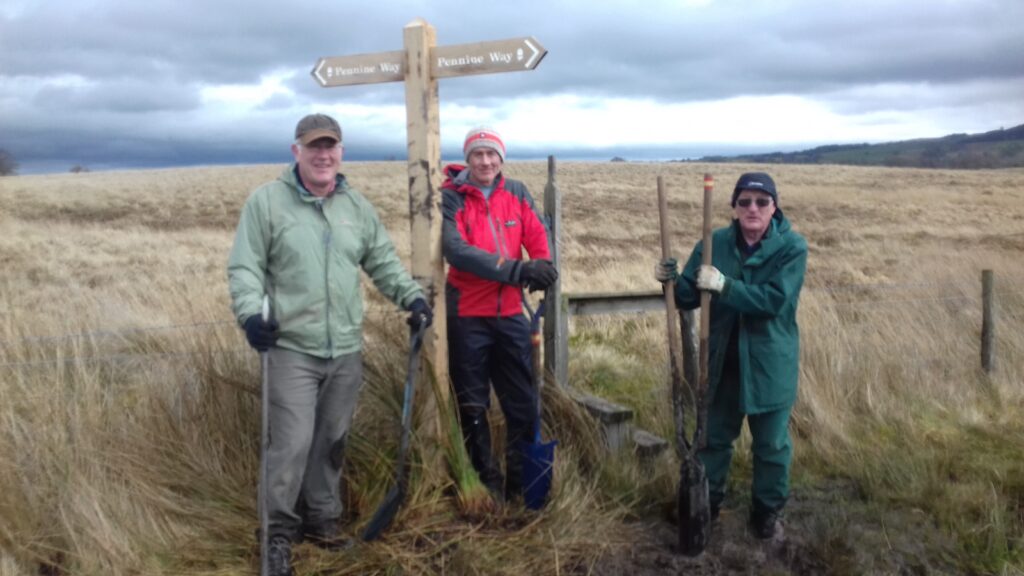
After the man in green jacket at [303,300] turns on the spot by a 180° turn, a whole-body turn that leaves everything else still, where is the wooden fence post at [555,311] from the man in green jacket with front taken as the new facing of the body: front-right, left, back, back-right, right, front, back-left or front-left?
front-right

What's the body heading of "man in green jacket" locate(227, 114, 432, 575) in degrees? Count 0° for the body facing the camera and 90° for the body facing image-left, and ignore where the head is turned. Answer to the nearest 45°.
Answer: approximately 0°

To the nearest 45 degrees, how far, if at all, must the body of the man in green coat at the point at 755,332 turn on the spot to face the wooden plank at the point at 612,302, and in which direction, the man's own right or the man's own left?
approximately 90° to the man's own right

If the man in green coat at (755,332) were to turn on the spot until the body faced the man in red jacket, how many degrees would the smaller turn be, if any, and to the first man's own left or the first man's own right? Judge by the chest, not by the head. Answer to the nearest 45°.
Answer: approximately 45° to the first man's own right

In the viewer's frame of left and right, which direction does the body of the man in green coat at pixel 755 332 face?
facing the viewer and to the left of the viewer

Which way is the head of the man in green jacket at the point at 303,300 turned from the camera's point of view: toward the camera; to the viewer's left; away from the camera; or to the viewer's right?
toward the camera

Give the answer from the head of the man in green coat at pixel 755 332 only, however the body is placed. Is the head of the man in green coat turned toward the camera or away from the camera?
toward the camera

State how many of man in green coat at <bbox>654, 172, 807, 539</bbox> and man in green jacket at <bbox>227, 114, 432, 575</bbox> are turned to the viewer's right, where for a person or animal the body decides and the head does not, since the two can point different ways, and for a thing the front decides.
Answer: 0

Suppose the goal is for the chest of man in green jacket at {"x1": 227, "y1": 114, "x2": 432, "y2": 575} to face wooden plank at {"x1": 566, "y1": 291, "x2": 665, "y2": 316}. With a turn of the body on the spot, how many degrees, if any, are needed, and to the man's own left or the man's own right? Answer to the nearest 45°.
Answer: approximately 135° to the man's own left

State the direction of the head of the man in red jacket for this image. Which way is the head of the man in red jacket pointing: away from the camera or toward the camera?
toward the camera

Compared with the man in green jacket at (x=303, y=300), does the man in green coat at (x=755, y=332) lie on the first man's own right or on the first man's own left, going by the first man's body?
on the first man's own left

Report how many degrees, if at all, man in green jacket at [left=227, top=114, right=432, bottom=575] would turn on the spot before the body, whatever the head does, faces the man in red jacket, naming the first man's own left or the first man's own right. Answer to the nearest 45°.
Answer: approximately 135° to the first man's own left

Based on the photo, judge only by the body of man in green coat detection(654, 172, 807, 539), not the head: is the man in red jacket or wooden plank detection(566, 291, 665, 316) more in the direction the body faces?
the man in red jacket
